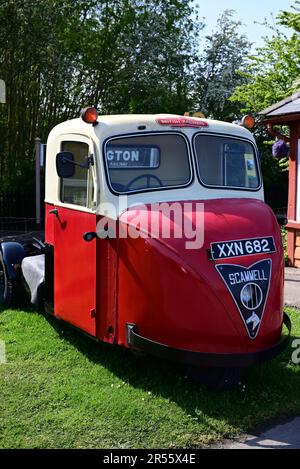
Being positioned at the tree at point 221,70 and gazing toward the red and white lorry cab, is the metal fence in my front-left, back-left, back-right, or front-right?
front-right

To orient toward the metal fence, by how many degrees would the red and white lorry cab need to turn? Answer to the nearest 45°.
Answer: approximately 135° to its left

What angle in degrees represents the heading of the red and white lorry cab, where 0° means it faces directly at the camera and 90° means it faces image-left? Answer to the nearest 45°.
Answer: approximately 315°

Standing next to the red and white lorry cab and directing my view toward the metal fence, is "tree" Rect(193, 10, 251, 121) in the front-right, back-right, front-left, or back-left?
front-right

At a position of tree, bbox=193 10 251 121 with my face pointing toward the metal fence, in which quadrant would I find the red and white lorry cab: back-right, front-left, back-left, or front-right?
front-left

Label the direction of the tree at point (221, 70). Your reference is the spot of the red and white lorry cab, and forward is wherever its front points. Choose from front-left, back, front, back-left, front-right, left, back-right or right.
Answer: back-left

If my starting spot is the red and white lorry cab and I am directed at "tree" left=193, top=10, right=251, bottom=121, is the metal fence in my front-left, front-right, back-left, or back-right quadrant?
front-left
